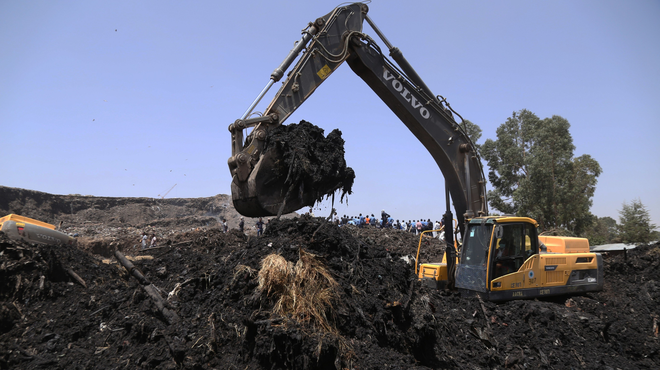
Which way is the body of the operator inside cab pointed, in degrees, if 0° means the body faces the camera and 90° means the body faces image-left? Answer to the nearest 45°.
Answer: approximately 45°

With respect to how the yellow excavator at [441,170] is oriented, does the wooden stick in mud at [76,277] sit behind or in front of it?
in front

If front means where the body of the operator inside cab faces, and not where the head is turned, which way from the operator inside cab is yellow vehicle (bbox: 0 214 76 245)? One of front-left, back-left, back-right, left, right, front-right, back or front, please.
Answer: front-right

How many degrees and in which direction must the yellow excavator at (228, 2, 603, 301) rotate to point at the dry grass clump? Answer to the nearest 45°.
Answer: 0° — it already faces it

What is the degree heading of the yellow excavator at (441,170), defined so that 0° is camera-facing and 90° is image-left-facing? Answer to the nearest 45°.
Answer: approximately 45°

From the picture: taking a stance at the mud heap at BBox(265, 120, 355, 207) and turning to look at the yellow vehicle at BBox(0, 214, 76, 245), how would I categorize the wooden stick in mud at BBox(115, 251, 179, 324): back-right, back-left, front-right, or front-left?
front-left

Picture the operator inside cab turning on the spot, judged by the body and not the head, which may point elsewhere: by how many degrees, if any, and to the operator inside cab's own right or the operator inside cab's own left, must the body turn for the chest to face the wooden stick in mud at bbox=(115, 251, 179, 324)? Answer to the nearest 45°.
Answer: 0° — they already face it

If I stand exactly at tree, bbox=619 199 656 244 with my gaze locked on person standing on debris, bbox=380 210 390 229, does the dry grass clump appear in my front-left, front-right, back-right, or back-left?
front-left

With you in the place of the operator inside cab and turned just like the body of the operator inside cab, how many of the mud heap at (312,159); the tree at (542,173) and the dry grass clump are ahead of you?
2

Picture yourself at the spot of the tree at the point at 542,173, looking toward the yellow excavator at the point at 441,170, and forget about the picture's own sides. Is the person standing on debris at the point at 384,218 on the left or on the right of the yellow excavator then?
right

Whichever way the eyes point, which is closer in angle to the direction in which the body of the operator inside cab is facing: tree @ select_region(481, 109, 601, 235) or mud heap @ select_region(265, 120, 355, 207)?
the mud heap

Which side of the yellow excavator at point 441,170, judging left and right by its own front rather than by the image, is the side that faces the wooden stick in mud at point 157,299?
front

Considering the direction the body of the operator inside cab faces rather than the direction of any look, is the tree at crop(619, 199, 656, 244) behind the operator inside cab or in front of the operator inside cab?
behind

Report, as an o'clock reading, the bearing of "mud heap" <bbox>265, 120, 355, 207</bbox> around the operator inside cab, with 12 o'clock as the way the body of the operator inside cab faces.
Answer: The mud heap is roughly at 12 o'clock from the operator inside cab.

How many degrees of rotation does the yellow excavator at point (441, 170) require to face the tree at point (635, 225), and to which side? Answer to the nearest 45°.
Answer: approximately 180°
